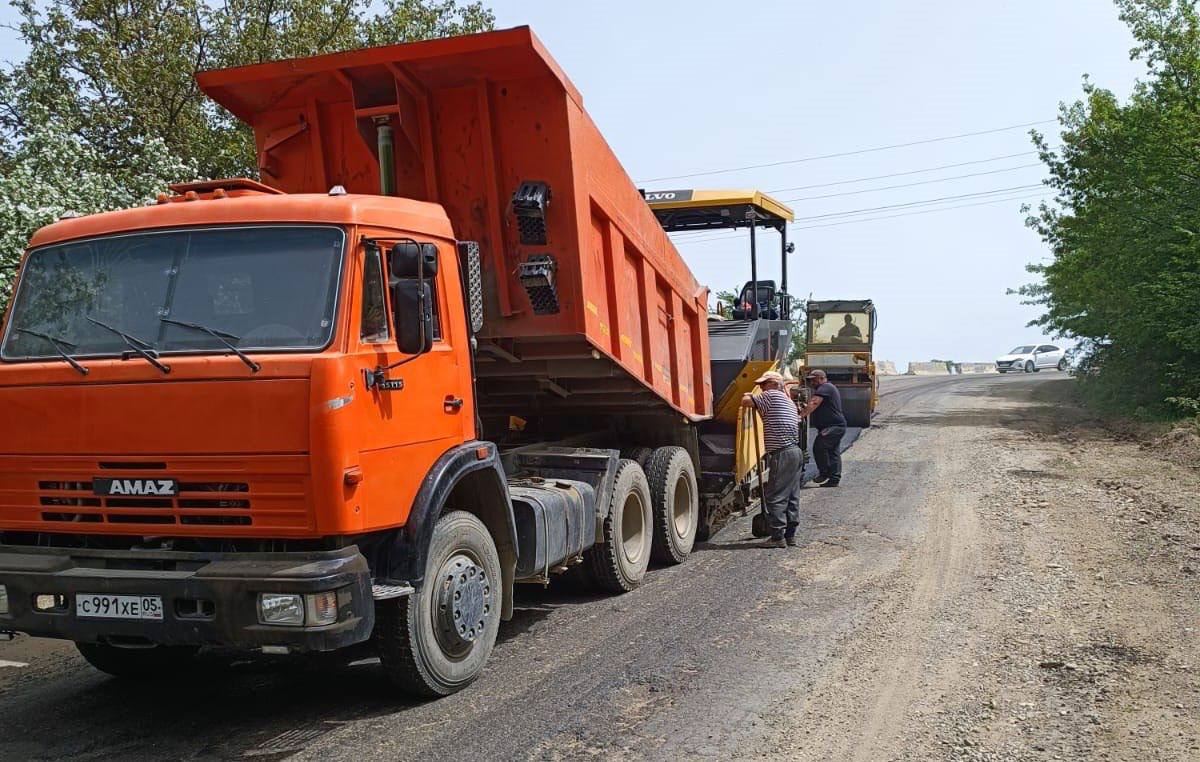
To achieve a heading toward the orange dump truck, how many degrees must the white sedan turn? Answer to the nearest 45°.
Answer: approximately 45° to its left

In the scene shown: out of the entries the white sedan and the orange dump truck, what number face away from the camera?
0

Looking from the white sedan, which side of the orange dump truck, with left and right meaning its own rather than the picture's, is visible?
back

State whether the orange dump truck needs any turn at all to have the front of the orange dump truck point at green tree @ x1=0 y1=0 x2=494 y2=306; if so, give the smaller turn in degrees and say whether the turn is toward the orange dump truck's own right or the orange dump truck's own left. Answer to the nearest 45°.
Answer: approximately 135° to the orange dump truck's own right

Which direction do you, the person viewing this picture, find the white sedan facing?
facing the viewer and to the left of the viewer

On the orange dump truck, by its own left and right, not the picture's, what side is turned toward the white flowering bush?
right

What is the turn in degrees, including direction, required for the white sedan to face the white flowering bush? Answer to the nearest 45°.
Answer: approximately 45° to its left
